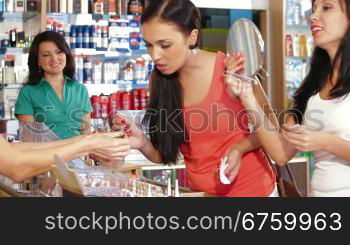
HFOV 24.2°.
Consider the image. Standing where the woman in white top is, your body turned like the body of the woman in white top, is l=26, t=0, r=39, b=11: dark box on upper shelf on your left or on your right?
on your right

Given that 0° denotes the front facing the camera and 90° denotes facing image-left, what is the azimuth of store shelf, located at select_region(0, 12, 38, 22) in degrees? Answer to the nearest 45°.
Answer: approximately 0°

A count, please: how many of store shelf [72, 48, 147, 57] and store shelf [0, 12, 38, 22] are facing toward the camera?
2

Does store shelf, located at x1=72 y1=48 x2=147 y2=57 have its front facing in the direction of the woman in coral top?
yes

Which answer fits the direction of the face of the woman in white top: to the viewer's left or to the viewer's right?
to the viewer's left

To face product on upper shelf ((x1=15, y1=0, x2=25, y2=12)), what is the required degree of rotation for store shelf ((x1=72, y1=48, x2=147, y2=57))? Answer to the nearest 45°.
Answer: approximately 90° to its right

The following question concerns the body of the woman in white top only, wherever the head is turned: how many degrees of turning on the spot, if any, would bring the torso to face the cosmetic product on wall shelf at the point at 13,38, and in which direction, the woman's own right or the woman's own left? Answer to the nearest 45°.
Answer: approximately 90° to the woman's own right
